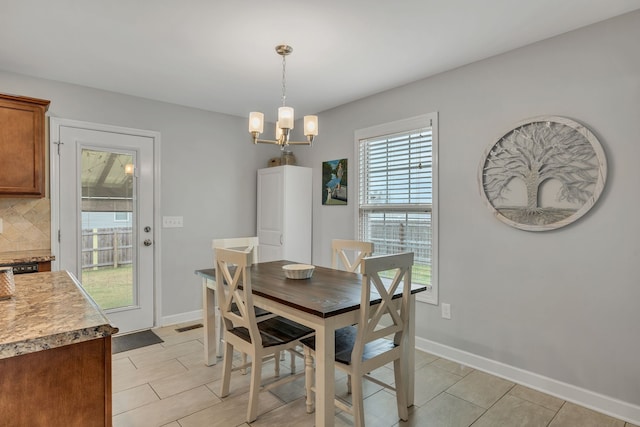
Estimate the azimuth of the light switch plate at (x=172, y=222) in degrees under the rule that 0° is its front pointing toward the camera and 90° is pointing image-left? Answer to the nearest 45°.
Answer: approximately 0°

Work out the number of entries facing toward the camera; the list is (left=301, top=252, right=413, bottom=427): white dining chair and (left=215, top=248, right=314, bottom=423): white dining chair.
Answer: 0

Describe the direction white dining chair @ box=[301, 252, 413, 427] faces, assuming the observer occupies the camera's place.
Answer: facing away from the viewer and to the left of the viewer

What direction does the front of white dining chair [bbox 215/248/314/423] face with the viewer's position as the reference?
facing away from the viewer and to the right of the viewer

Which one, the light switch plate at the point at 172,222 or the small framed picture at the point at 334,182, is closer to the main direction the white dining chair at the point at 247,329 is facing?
the small framed picture

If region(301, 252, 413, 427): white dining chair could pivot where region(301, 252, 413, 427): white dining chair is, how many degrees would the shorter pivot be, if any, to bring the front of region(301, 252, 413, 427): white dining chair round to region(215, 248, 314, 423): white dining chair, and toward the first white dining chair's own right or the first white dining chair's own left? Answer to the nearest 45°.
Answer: approximately 45° to the first white dining chair's own left

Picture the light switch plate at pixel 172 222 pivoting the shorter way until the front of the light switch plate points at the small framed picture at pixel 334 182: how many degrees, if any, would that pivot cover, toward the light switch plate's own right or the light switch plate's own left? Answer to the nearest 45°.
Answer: approximately 90° to the light switch plate's own left

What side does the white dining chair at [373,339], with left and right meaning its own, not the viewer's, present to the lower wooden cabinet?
left

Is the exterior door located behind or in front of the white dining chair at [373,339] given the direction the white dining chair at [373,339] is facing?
in front

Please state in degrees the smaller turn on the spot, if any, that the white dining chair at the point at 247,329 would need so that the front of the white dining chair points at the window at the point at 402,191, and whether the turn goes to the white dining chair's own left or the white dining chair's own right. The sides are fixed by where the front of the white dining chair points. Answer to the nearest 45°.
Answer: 0° — it already faces it

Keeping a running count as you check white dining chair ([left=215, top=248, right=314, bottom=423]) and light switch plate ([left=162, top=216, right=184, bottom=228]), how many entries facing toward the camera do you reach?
1

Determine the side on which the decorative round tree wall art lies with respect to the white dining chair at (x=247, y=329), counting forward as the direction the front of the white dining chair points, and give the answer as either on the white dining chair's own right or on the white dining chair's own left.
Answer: on the white dining chair's own right
